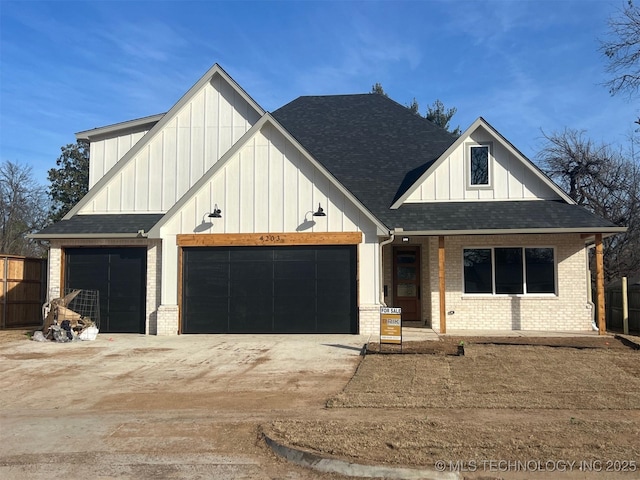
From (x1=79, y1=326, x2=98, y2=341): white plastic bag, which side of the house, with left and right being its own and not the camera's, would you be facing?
right

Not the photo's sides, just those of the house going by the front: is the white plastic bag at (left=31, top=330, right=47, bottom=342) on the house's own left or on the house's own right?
on the house's own right

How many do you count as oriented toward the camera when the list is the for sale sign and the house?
2

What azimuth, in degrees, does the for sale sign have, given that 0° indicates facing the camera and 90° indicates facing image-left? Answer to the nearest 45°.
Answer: approximately 0°

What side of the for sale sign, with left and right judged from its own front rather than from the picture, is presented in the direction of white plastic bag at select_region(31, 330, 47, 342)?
right

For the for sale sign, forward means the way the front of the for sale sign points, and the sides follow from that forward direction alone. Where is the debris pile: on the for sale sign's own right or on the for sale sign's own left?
on the for sale sign's own right

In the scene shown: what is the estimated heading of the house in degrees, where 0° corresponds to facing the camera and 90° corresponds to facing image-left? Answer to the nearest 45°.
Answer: approximately 0°
